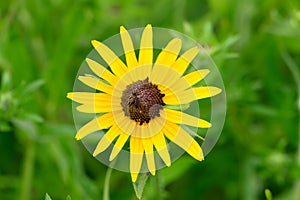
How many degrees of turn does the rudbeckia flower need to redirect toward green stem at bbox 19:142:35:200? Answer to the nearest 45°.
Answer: approximately 135° to its right

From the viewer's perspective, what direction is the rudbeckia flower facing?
toward the camera
